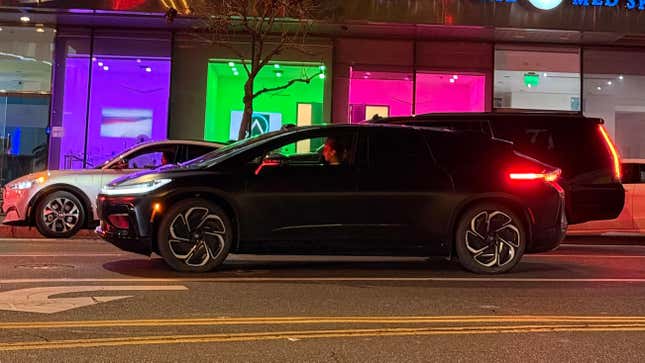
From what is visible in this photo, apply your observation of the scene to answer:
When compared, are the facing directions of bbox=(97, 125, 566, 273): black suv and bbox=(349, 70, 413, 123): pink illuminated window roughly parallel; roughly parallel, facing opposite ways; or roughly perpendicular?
roughly perpendicular

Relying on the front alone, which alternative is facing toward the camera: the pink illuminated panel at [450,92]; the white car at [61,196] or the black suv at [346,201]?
the pink illuminated panel

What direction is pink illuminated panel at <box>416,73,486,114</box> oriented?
toward the camera

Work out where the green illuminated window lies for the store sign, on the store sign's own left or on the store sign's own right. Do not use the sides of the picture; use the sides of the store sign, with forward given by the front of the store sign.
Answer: on the store sign's own right

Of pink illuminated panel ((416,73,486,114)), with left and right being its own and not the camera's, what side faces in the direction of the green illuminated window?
right

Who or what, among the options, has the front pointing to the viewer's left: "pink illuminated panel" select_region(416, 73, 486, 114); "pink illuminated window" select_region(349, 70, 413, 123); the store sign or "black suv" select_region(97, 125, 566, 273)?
the black suv

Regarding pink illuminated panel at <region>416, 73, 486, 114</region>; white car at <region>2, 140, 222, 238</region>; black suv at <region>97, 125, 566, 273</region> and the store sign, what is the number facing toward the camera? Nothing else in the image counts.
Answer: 2

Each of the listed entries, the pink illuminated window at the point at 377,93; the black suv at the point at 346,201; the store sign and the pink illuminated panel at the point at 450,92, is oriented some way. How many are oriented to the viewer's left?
1

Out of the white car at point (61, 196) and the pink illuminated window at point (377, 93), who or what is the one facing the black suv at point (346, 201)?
the pink illuminated window

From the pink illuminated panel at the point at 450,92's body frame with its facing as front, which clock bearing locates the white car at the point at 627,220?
The white car is roughly at 11 o'clock from the pink illuminated panel.

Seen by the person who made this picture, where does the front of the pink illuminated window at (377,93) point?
facing the viewer

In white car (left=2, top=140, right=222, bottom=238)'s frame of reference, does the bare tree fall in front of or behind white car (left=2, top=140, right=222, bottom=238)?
behind

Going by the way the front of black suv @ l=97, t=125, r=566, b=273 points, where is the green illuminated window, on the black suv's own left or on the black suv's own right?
on the black suv's own right

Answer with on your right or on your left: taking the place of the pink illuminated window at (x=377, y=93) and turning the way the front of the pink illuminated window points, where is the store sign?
on your left

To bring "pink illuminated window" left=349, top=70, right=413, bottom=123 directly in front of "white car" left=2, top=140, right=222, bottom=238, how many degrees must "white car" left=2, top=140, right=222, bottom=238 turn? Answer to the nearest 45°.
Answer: approximately 135° to its right

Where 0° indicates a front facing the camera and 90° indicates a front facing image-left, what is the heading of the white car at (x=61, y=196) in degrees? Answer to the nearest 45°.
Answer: approximately 90°

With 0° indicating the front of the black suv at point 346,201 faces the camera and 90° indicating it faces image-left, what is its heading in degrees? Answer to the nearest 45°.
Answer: approximately 90°

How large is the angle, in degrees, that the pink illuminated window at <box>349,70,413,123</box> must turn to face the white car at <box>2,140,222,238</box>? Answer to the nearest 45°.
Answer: approximately 45° to its right

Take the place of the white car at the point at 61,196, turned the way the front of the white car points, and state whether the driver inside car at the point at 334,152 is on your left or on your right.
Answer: on your left

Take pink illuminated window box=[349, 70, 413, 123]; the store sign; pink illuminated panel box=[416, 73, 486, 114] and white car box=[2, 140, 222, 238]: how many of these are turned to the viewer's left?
1
